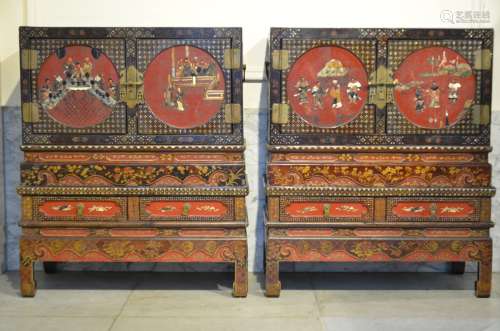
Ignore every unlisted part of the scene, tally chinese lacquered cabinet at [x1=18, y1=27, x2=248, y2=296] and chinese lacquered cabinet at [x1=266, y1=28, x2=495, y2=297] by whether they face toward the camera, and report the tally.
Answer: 2

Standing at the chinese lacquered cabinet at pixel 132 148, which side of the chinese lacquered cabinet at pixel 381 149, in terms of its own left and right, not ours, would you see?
right

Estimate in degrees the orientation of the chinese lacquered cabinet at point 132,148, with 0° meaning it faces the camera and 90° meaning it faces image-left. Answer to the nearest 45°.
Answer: approximately 0°

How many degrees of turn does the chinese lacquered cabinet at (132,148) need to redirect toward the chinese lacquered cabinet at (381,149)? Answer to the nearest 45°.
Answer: approximately 90° to its left

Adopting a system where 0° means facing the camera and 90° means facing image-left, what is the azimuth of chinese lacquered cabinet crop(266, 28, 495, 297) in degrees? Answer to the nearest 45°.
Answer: approximately 0°
